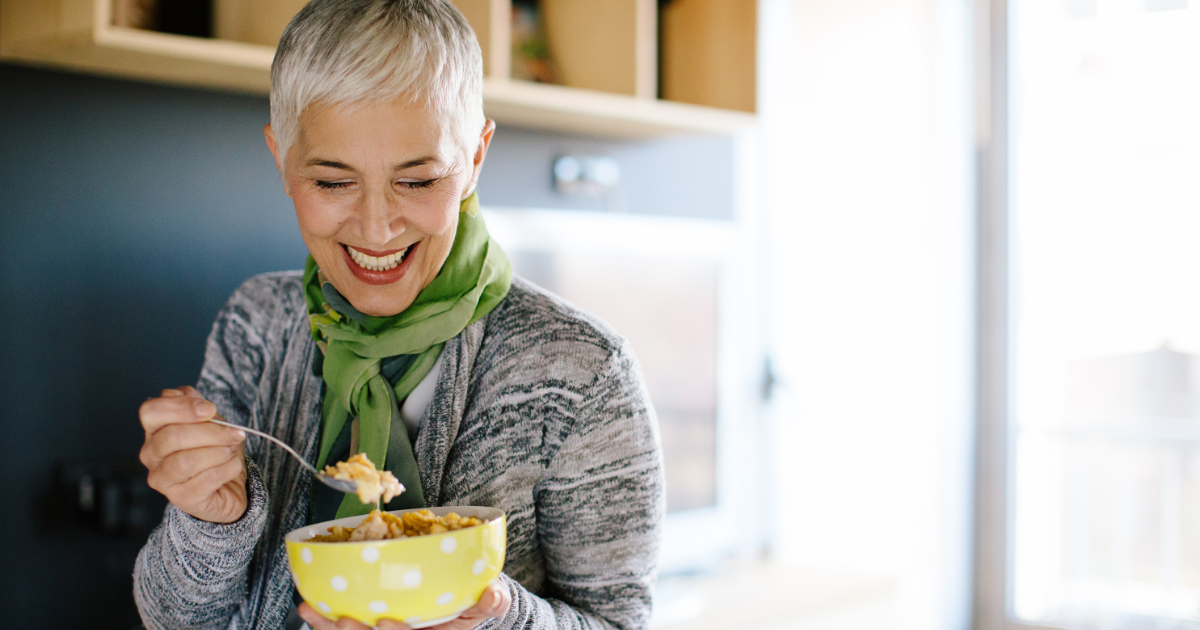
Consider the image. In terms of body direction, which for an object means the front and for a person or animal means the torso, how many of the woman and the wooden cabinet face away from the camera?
0

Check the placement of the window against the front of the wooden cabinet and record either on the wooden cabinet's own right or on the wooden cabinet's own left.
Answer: on the wooden cabinet's own left

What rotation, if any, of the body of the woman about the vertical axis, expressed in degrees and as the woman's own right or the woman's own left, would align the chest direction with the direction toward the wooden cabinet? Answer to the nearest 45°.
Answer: approximately 135° to the woman's own right

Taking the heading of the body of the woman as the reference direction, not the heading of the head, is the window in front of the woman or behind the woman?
behind
